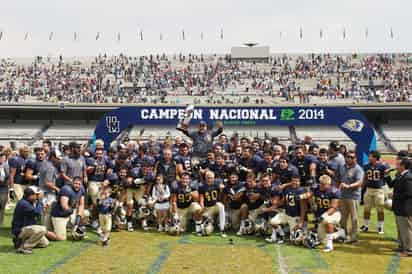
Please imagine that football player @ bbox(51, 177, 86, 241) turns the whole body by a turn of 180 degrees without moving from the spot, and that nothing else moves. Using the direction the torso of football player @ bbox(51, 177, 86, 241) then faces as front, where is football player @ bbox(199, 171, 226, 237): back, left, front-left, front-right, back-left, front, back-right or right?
back-right

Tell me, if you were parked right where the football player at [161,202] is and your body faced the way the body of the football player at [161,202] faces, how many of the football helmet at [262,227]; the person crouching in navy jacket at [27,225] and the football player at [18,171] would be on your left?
1

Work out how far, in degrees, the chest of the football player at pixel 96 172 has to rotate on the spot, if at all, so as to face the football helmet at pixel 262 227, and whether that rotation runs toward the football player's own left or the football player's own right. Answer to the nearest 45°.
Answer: approximately 45° to the football player's own left

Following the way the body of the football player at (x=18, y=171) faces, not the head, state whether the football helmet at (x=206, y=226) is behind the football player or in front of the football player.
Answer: in front

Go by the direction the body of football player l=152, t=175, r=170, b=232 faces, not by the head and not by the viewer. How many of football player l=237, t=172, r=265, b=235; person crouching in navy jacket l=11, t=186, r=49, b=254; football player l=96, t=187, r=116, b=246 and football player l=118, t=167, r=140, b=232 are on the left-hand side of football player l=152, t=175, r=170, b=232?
1

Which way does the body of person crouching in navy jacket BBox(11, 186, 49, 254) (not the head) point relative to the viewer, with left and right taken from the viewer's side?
facing to the right of the viewer

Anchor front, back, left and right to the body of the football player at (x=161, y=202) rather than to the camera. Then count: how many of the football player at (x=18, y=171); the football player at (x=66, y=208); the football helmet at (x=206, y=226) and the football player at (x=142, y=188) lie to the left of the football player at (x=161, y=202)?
1

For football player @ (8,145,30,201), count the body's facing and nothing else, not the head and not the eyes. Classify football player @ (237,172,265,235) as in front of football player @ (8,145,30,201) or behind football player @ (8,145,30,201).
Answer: in front

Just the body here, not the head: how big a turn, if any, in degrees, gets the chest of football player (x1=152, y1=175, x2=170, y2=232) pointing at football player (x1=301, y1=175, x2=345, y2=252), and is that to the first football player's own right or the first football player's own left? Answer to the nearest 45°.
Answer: approximately 45° to the first football player's own left
